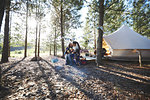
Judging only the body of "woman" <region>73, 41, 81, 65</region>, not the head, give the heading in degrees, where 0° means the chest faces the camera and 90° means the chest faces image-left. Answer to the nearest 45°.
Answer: approximately 45°

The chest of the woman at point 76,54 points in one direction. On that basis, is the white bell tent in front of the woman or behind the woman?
behind

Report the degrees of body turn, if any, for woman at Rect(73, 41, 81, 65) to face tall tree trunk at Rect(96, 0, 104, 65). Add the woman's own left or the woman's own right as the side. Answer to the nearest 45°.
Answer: approximately 135° to the woman's own left
